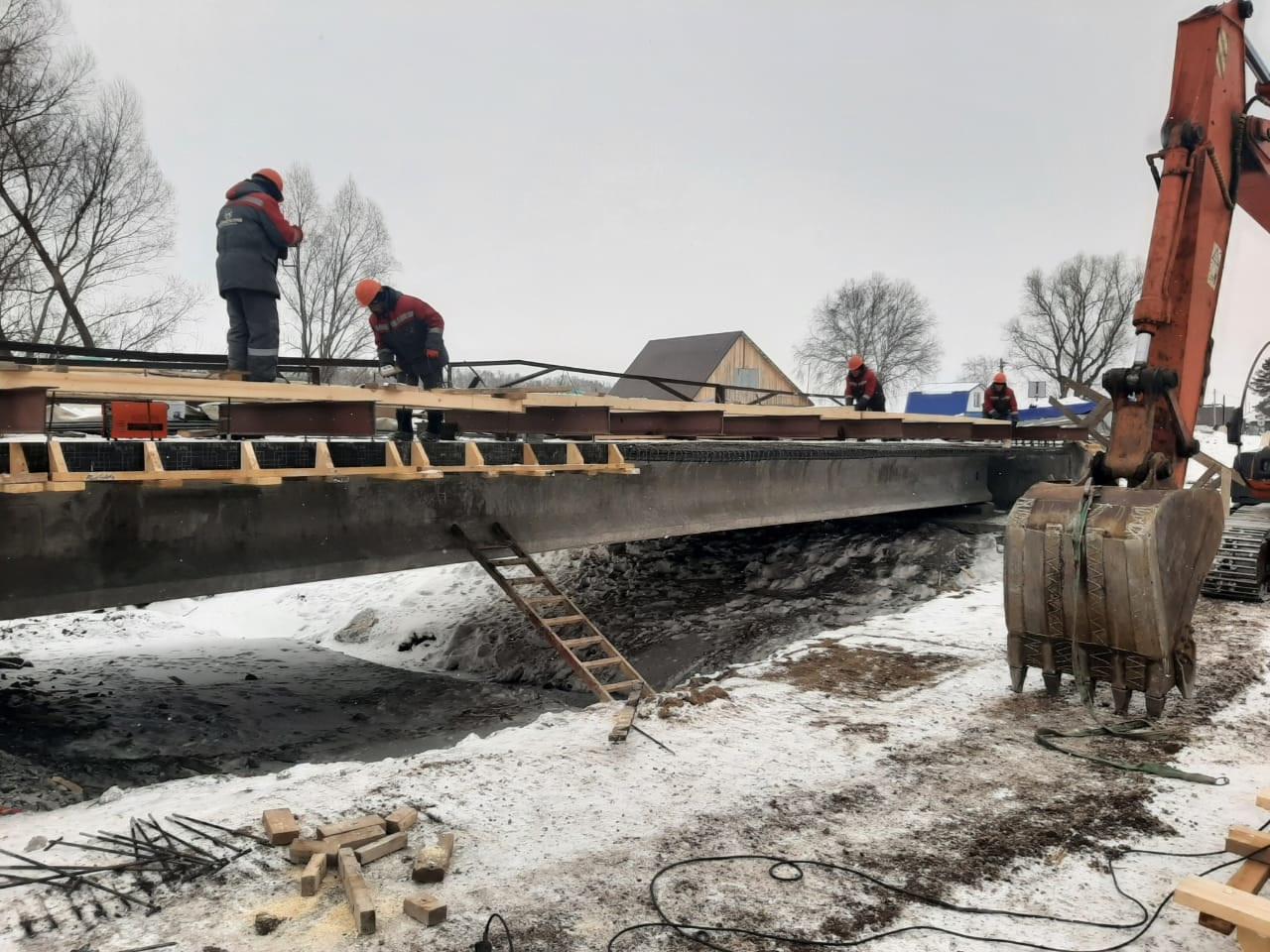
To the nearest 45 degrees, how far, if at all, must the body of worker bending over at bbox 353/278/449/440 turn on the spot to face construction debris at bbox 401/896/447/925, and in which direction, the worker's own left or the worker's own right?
approximately 45° to the worker's own left

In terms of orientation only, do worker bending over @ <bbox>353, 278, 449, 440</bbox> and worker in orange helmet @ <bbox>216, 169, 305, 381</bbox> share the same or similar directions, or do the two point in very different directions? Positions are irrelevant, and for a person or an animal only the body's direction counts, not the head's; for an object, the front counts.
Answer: very different directions

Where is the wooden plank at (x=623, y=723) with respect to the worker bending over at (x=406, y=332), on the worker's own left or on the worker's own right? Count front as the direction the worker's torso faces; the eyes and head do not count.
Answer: on the worker's own left

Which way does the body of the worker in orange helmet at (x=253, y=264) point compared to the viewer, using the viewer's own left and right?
facing away from the viewer and to the right of the viewer

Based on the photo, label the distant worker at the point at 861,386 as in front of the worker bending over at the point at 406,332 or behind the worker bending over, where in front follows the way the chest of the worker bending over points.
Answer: behind

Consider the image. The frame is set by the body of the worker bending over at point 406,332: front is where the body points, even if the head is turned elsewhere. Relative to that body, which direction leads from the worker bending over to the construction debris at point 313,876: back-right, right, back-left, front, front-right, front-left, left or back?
front-left

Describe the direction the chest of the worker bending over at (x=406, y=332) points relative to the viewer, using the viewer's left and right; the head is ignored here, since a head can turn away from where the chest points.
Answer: facing the viewer and to the left of the viewer

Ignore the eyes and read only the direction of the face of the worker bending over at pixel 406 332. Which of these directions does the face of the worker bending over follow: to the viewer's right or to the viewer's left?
to the viewer's left

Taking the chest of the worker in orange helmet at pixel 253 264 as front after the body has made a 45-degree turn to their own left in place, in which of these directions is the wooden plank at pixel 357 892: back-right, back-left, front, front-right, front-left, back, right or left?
back
